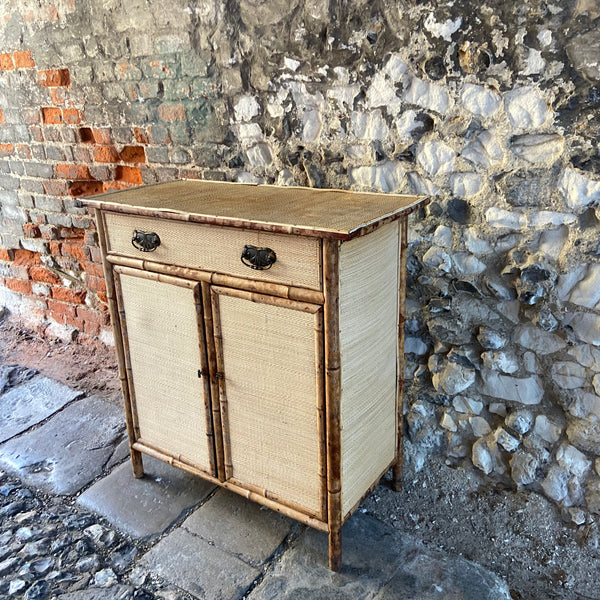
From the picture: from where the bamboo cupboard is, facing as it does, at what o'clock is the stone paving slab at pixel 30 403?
The stone paving slab is roughly at 3 o'clock from the bamboo cupboard.

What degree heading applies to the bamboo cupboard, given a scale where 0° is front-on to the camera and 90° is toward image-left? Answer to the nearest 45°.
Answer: approximately 45°

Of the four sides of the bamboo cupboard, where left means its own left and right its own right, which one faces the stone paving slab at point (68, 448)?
right
